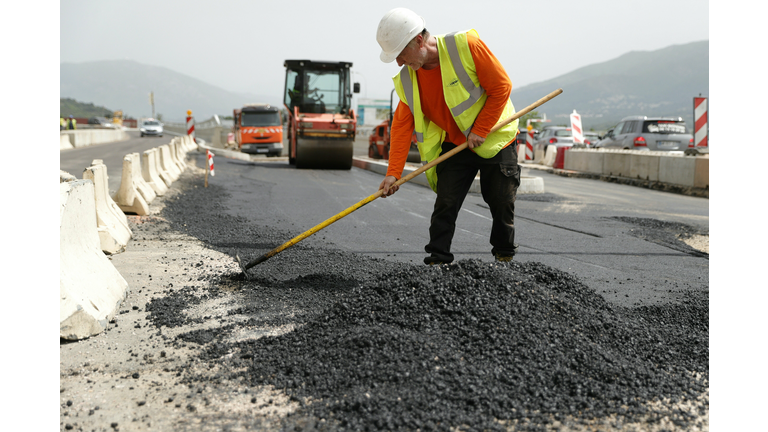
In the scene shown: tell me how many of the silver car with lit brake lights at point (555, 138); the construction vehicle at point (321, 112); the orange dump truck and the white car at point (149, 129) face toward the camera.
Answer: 3

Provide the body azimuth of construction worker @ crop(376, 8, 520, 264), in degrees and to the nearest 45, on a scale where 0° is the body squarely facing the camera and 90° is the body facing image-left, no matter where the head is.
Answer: approximately 45°

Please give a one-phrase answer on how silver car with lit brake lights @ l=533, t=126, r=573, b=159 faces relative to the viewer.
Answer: facing away from the viewer and to the left of the viewer

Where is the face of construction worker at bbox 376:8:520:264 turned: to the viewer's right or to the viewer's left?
to the viewer's left

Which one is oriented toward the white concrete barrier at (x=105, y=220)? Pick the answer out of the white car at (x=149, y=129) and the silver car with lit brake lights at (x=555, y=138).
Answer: the white car

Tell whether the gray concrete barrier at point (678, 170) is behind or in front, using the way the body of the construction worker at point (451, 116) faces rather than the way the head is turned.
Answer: behind

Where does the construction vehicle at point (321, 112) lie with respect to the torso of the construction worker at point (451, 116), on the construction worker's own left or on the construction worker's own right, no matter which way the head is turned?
on the construction worker's own right
